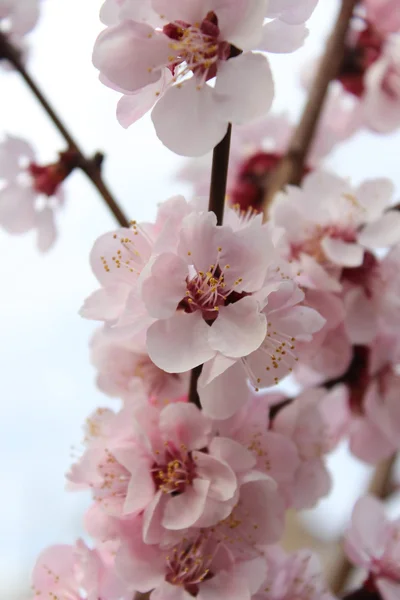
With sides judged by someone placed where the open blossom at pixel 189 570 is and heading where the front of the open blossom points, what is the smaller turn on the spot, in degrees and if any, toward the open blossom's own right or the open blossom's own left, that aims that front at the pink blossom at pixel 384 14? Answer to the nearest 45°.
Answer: approximately 135° to the open blossom's own left

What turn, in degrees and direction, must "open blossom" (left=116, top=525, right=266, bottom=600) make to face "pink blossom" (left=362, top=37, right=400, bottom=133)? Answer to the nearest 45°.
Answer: approximately 135° to its left

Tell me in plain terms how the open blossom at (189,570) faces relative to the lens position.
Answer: facing the viewer
